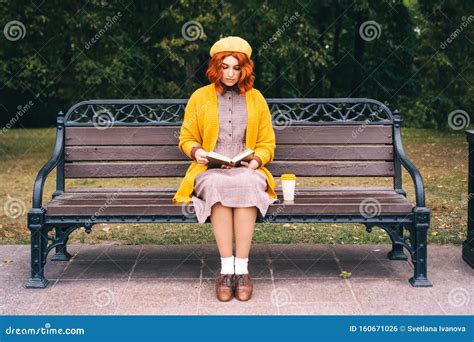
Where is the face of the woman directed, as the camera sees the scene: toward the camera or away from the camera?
toward the camera

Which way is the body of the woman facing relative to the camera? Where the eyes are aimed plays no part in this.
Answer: toward the camera
